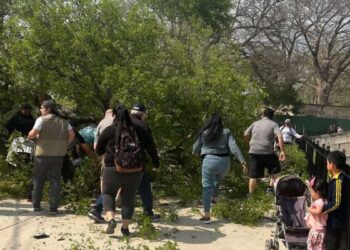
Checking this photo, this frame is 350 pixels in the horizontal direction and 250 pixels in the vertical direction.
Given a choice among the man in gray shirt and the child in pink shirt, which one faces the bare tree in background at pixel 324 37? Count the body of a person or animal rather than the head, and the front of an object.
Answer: the man in gray shirt

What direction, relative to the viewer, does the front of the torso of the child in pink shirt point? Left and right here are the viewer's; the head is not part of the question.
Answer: facing to the left of the viewer

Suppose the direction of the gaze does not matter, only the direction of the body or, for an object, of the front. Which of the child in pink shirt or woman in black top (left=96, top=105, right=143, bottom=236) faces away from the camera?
the woman in black top

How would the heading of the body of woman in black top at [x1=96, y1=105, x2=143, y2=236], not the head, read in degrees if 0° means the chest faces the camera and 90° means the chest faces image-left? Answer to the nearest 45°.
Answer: approximately 180°

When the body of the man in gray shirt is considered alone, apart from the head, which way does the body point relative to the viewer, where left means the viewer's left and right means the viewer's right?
facing away from the viewer

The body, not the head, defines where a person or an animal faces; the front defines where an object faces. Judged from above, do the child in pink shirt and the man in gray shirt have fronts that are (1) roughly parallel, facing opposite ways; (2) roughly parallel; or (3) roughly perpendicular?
roughly perpendicular

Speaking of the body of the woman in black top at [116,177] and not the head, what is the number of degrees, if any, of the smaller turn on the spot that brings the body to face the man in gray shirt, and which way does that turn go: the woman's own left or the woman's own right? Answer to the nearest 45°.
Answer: approximately 45° to the woman's own right

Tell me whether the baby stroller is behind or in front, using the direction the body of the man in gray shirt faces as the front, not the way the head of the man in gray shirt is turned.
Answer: behind

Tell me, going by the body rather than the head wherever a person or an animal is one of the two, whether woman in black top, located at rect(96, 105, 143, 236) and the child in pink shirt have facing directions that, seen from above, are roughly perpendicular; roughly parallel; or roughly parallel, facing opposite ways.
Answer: roughly perpendicular

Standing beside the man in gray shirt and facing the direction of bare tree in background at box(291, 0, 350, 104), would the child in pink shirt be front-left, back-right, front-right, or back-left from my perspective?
back-right

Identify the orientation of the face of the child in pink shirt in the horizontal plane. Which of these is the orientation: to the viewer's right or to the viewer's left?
to the viewer's left

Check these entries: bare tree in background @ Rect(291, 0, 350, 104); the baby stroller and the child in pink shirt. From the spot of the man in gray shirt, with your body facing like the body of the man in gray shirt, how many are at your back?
2

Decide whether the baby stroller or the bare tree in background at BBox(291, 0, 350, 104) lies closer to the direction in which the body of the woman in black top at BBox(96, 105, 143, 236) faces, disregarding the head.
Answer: the bare tree in background
